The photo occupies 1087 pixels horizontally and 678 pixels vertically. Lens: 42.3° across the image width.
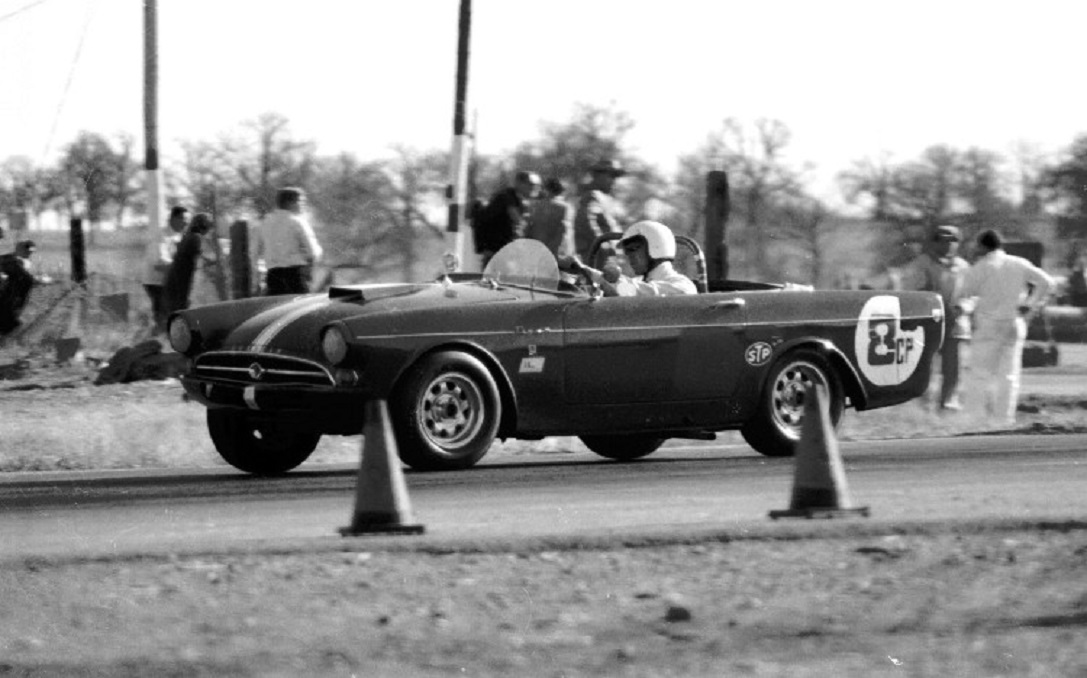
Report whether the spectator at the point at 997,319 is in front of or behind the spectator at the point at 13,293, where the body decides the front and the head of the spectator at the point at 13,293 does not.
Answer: in front

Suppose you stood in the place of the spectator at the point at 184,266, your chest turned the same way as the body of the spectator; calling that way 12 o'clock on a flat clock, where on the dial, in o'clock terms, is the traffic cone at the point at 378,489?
The traffic cone is roughly at 3 o'clock from the spectator.

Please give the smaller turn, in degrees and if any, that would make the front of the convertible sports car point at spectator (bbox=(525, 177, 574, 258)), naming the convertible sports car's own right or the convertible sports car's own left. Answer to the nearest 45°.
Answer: approximately 135° to the convertible sports car's own right

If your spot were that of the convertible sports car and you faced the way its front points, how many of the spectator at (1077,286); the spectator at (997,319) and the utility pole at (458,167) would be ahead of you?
0

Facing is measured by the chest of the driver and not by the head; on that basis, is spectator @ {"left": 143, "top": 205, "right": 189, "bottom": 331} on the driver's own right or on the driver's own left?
on the driver's own right

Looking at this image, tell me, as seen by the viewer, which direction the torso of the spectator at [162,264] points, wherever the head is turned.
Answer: to the viewer's right

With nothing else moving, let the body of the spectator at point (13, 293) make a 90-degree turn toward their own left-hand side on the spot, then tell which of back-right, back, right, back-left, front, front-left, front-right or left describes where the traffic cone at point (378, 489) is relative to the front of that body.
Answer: back

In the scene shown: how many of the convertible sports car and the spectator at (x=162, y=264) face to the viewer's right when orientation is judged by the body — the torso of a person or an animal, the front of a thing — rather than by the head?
1

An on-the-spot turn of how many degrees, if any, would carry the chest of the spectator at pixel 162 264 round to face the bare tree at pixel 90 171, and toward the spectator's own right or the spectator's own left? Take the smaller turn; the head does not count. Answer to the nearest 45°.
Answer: approximately 90° to the spectator's own left

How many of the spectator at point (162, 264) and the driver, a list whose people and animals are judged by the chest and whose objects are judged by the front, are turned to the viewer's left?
1

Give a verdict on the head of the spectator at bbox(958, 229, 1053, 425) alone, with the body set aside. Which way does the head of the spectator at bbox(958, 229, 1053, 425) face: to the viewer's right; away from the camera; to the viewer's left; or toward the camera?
away from the camera

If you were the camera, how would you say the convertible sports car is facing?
facing the viewer and to the left of the viewer
